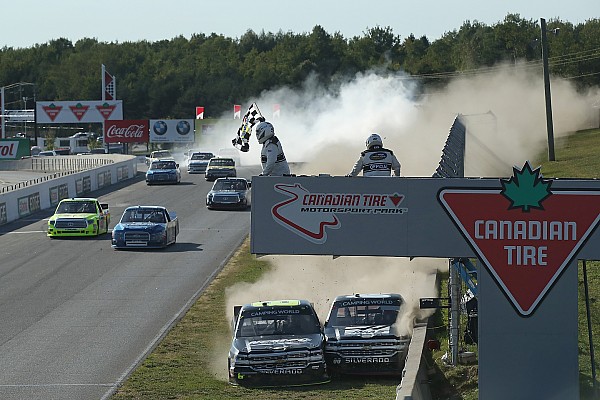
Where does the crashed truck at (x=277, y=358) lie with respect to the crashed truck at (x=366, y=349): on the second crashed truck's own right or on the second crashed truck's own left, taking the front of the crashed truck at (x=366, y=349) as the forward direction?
on the second crashed truck's own right

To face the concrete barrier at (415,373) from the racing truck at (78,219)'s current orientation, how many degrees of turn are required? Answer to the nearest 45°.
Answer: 0° — it already faces it

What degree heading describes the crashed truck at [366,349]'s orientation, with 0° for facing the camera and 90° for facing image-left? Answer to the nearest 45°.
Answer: approximately 0°
